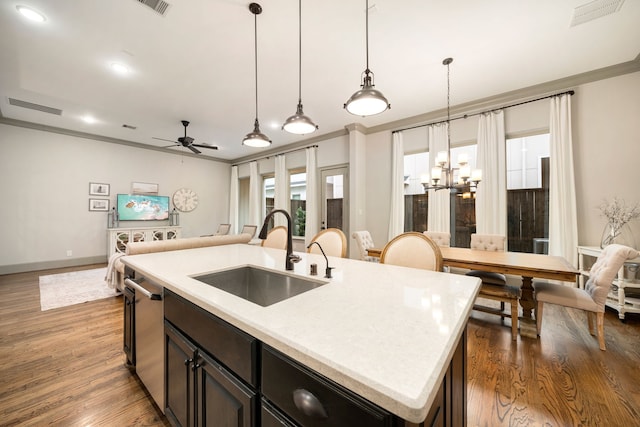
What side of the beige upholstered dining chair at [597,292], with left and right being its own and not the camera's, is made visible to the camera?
left

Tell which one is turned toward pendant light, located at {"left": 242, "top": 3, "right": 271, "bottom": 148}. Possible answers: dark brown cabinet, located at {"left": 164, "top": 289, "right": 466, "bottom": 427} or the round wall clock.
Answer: the round wall clock

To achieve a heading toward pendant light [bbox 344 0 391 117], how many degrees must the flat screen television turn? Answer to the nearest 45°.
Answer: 0° — it already faces it

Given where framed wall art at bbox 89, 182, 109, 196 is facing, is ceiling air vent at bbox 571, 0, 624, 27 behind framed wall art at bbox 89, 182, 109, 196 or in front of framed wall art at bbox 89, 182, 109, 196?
in front

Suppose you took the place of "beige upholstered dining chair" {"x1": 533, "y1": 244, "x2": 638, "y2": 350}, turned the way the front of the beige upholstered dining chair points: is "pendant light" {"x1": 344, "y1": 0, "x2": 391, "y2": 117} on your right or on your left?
on your left

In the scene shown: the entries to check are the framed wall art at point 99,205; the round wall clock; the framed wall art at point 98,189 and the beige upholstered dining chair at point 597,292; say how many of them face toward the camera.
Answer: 3

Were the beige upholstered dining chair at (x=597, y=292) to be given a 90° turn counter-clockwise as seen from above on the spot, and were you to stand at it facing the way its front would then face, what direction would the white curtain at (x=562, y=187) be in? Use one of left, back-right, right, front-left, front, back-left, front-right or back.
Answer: back

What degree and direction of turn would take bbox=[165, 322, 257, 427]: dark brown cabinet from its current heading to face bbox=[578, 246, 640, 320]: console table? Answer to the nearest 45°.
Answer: approximately 135° to its left
